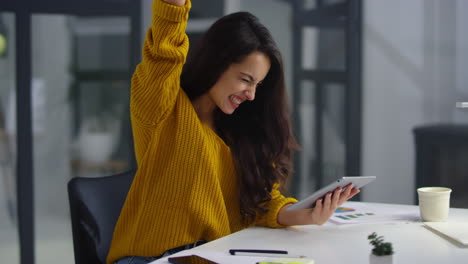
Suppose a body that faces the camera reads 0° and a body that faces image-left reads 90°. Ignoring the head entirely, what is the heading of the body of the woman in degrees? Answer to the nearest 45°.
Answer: approximately 315°

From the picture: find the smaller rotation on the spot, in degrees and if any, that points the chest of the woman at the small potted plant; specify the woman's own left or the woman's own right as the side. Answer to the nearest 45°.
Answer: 0° — they already face it

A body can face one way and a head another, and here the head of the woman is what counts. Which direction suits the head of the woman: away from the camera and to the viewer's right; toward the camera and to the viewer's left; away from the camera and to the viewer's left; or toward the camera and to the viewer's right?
toward the camera and to the viewer's right

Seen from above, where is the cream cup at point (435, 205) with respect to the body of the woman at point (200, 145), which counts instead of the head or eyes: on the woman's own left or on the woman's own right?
on the woman's own left

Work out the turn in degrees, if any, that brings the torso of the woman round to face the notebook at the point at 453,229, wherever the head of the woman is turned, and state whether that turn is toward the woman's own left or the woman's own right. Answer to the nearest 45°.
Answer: approximately 45° to the woman's own left
